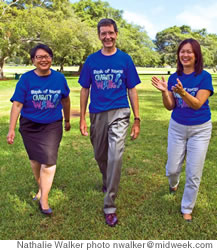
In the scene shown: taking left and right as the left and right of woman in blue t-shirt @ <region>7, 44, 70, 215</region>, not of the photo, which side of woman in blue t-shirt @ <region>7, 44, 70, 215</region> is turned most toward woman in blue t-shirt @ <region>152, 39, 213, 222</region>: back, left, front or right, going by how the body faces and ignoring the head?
left

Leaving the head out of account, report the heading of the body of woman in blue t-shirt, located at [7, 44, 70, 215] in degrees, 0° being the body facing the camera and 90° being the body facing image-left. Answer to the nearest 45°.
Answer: approximately 0°

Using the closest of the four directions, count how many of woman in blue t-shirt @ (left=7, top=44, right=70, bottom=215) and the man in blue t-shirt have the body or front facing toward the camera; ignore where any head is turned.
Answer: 2

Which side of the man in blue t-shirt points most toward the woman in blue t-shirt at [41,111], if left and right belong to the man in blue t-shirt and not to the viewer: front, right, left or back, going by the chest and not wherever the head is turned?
right

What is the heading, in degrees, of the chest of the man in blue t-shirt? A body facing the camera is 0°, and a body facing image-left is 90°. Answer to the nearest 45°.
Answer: approximately 0°
